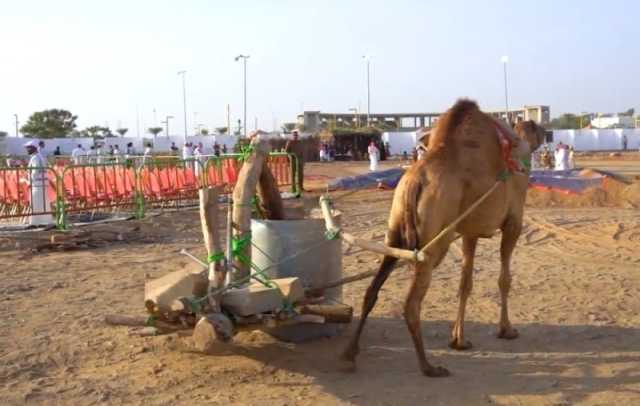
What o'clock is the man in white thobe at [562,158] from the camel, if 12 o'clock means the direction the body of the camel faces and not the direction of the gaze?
The man in white thobe is roughly at 11 o'clock from the camel.

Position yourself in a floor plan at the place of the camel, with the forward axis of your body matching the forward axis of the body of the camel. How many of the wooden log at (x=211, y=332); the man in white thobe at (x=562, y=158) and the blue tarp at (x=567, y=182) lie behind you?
1

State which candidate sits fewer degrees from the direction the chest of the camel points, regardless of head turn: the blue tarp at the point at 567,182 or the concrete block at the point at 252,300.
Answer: the blue tarp

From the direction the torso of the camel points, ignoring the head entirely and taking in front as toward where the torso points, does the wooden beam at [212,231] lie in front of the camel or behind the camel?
behind

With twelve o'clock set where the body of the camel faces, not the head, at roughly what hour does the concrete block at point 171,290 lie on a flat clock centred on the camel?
The concrete block is roughly at 7 o'clock from the camel.

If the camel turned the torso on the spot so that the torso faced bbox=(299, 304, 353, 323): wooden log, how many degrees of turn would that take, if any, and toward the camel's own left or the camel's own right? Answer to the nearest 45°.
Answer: approximately 135° to the camel's own left

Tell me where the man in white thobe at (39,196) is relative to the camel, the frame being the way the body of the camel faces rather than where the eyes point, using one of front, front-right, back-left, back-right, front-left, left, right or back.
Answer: left

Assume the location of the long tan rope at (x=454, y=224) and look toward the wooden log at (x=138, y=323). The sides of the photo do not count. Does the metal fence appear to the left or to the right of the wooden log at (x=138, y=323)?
right

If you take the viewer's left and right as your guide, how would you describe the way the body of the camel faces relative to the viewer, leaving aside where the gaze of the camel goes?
facing away from the viewer and to the right of the viewer

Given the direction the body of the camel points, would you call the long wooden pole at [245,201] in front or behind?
behind

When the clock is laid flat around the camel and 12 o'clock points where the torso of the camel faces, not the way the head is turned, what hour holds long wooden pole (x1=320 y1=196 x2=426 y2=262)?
The long wooden pole is roughly at 6 o'clock from the camel.

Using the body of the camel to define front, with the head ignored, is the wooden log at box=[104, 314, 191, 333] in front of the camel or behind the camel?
behind

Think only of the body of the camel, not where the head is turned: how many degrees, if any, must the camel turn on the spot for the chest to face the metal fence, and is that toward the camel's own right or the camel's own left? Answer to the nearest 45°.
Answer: approximately 90° to the camel's own left

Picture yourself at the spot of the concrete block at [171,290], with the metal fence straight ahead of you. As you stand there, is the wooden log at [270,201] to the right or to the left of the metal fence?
right
